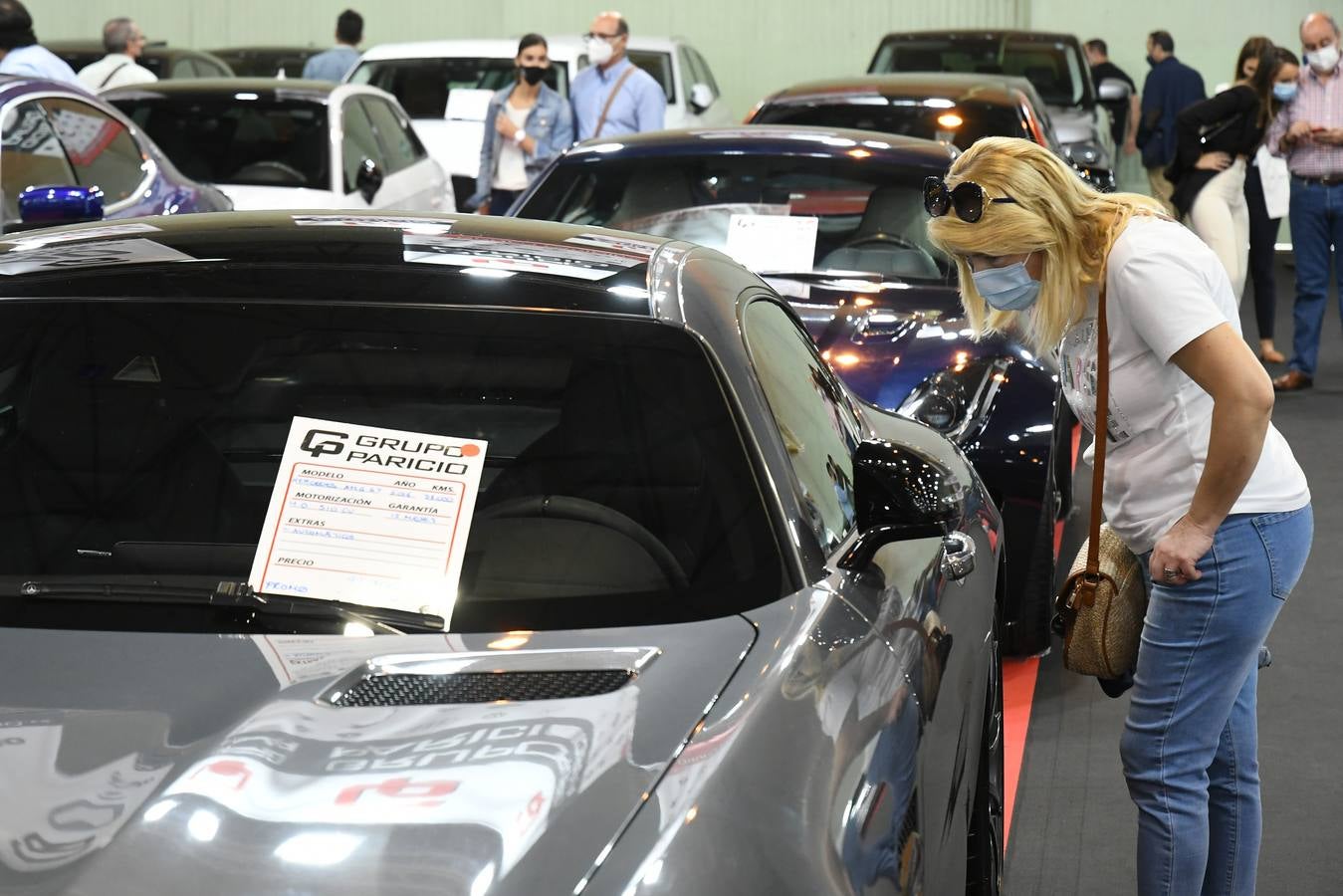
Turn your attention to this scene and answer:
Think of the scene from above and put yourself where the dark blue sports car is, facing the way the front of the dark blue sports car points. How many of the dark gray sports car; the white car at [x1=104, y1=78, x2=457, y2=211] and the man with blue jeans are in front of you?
1

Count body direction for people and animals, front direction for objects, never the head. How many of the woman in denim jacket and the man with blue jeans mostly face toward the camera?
2

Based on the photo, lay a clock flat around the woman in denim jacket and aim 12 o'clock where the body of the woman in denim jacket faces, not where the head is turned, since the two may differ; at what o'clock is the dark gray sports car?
The dark gray sports car is roughly at 12 o'clock from the woman in denim jacket.

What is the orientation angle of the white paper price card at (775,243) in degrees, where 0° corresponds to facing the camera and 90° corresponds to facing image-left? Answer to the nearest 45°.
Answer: approximately 0°

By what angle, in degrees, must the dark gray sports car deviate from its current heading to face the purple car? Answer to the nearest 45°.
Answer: approximately 135° to its right

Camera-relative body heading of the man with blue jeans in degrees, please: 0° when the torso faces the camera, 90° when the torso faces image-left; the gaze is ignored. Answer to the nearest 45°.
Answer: approximately 0°

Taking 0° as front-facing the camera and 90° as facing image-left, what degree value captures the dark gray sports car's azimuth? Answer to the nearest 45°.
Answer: approximately 45°

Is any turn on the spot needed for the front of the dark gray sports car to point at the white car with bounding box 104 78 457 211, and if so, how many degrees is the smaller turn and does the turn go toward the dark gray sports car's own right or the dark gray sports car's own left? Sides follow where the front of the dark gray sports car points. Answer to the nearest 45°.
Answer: approximately 135° to the dark gray sports car's own right
